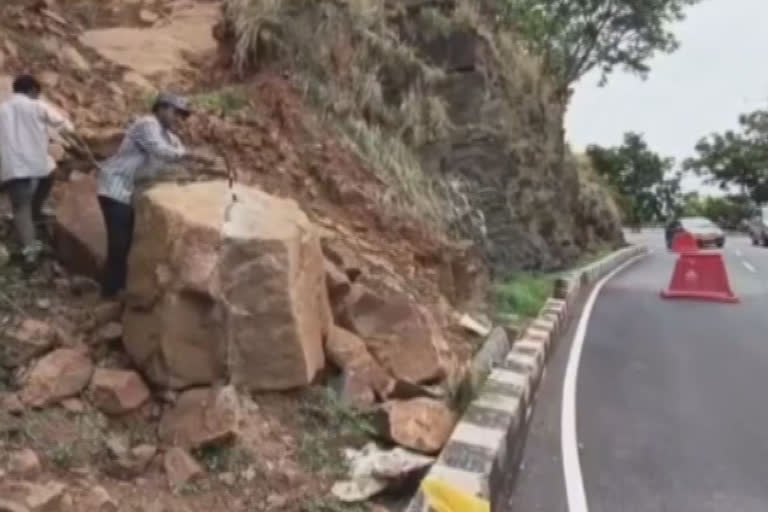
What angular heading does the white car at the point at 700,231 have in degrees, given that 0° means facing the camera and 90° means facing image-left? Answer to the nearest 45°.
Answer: approximately 315°

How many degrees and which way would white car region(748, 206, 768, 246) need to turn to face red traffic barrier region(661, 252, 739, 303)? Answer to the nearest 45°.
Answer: approximately 45° to its left

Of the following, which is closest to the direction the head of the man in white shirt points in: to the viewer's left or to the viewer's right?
to the viewer's right

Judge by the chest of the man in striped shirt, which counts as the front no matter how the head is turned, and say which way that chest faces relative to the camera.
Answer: to the viewer's right

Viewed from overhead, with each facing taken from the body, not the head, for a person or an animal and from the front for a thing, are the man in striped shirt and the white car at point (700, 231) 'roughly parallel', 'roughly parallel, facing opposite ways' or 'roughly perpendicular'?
roughly perpendicular

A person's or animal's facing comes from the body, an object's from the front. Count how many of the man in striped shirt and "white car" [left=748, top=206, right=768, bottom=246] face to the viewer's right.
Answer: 1

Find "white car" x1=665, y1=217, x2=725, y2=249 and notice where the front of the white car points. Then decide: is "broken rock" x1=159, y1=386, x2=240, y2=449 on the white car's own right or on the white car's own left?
on the white car's own right

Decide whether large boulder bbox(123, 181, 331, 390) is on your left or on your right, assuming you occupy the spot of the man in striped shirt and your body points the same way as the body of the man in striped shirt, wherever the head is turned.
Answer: on your right

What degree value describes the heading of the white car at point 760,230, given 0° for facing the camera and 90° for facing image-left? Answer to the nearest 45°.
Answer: approximately 45°
